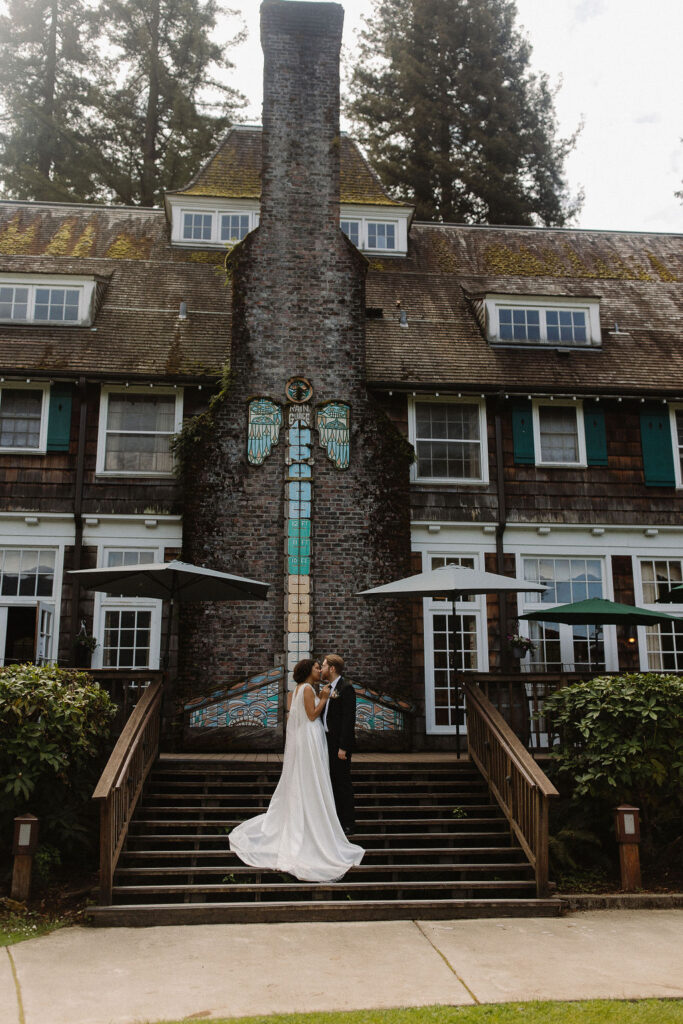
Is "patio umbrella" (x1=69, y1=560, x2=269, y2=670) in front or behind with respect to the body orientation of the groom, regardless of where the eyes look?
in front

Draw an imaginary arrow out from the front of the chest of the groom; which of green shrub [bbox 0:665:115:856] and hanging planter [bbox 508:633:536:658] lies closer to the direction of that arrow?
the green shrub

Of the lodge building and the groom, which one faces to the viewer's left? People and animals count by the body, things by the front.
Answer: the groom

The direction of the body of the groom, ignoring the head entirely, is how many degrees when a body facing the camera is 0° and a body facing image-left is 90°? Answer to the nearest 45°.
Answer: approximately 90°

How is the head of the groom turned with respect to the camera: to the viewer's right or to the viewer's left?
to the viewer's left

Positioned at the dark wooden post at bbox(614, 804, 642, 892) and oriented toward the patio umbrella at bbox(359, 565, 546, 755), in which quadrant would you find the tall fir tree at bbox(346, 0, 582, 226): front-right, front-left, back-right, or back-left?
front-right

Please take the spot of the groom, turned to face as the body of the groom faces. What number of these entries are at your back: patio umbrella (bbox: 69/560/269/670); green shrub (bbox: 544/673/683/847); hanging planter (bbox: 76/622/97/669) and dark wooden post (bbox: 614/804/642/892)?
2

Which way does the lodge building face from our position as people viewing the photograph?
facing the viewer

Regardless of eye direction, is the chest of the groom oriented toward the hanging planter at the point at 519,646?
no

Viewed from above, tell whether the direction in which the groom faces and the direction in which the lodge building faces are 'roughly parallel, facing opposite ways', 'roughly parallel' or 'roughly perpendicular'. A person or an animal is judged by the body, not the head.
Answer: roughly perpendicular

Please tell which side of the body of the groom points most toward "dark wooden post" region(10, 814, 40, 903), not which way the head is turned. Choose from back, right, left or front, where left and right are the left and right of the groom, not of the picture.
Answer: front

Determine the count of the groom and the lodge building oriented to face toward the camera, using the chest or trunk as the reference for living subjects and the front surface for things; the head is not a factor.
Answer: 1
